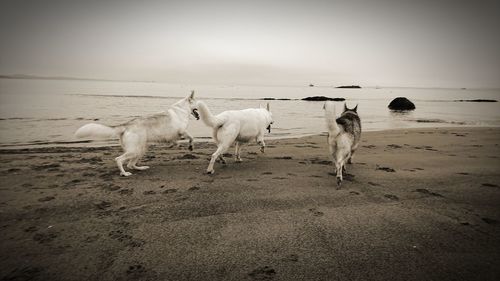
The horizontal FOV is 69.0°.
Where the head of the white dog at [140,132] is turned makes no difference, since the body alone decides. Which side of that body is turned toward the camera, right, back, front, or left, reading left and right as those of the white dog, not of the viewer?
right

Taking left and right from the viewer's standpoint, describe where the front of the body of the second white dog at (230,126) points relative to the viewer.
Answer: facing away from the viewer and to the right of the viewer

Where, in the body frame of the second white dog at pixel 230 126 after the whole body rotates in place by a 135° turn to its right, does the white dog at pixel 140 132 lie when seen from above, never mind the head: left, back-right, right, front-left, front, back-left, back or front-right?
right

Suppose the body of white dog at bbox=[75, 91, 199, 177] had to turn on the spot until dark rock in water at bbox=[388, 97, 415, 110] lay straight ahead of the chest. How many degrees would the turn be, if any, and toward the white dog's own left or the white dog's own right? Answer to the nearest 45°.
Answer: approximately 45° to the white dog's own left

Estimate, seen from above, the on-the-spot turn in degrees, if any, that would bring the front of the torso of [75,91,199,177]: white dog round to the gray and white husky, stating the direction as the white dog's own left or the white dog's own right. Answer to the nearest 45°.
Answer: approximately 45° to the white dog's own right
